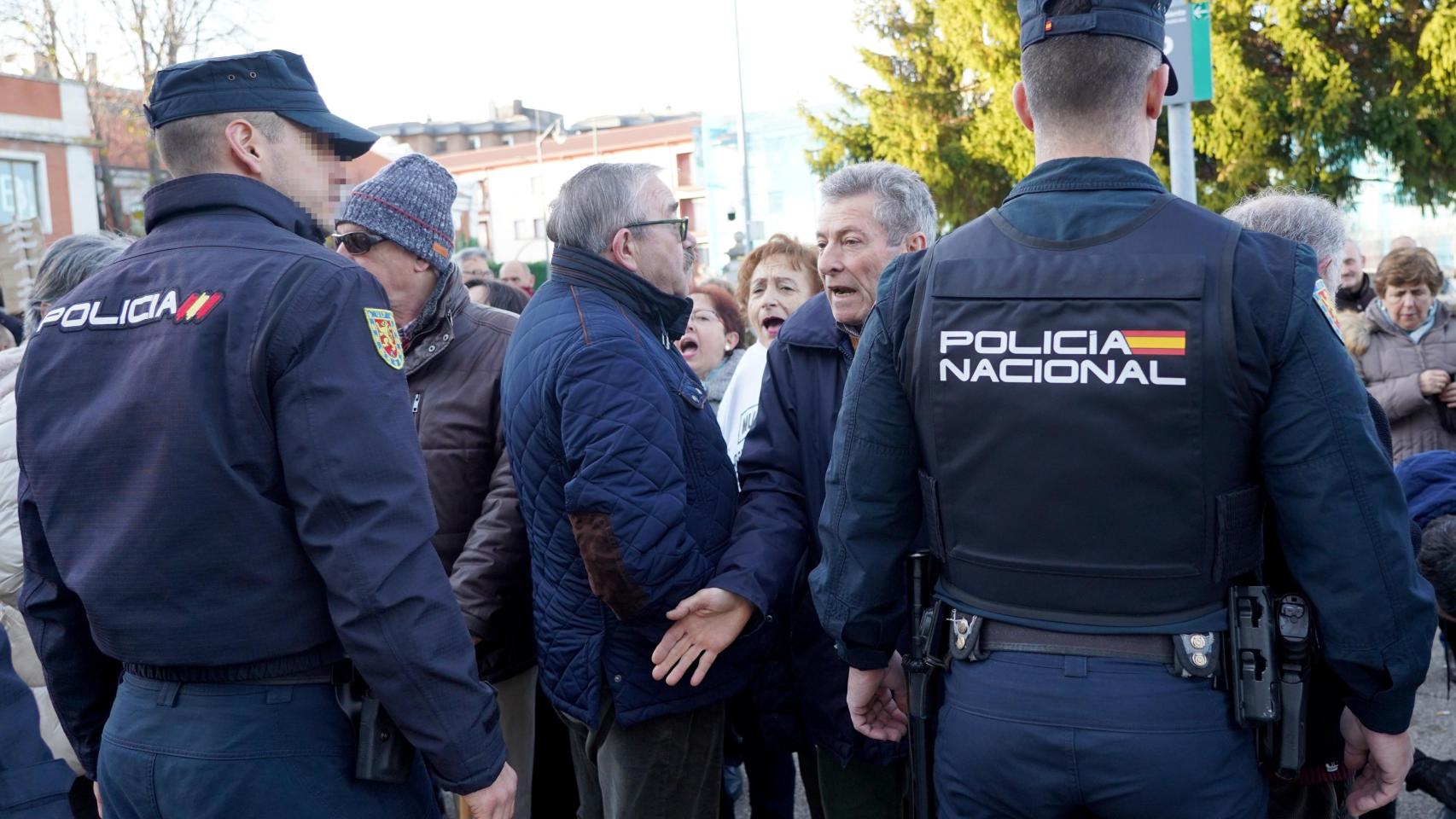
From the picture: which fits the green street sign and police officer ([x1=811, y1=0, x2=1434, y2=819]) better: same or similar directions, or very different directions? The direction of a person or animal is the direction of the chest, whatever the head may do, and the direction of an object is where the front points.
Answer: very different directions

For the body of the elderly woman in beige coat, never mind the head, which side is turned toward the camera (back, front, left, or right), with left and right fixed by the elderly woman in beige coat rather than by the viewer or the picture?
front

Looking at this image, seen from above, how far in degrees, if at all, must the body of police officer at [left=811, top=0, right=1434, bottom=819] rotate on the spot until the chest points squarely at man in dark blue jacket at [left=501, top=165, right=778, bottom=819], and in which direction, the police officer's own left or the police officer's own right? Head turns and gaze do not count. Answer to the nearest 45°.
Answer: approximately 45° to the police officer's own left

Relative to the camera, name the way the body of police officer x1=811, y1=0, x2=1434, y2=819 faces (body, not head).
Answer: away from the camera

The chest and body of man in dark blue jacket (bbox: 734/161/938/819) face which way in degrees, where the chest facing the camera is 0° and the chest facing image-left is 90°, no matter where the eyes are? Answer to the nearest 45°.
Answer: approximately 45°

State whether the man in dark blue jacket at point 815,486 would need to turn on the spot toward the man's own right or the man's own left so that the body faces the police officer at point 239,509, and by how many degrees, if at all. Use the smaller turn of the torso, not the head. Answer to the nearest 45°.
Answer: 0° — they already face them

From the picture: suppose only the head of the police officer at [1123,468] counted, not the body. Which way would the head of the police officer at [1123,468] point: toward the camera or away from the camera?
away from the camera

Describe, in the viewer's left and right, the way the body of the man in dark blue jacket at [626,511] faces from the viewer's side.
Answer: facing to the right of the viewer

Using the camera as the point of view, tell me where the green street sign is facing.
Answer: facing the viewer

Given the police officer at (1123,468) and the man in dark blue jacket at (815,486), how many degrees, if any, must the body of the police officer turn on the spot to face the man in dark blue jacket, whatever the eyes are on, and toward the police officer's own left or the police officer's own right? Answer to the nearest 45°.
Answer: approximately 45° to the police officer's own left

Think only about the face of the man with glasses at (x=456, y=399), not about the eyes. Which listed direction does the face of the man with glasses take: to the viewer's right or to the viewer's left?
to the viewer's left

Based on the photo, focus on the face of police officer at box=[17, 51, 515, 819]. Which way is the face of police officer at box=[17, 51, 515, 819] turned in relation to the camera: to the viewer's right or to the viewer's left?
to the viewer's right

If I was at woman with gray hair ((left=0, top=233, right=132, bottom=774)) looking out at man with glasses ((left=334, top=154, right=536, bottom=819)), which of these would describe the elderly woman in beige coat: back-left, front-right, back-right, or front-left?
front-left

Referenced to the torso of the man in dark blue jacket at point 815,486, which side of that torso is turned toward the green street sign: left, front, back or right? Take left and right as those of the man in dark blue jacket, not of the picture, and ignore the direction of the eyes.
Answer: back

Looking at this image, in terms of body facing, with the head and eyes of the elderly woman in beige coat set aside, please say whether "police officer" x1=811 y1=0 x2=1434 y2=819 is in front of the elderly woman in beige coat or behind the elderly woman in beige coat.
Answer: in front
